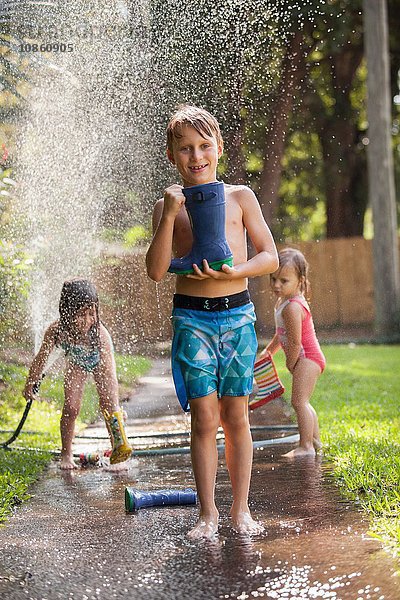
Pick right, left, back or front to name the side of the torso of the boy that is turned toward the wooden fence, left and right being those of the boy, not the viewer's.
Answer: back

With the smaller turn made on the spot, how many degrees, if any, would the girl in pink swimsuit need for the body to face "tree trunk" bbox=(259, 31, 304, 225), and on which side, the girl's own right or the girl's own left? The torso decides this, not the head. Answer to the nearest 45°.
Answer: approximately 90° to the girl's own right

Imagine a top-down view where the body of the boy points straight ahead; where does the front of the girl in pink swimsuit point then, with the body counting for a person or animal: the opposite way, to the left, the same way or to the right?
to the right

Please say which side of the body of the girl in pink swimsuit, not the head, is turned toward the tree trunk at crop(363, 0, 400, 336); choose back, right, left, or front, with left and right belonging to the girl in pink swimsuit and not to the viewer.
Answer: right

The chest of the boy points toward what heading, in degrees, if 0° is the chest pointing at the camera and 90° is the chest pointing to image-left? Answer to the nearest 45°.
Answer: approximately 0°

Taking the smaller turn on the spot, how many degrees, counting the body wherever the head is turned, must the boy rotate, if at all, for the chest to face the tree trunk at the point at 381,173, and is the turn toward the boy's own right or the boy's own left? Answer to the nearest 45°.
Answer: approximately 180°

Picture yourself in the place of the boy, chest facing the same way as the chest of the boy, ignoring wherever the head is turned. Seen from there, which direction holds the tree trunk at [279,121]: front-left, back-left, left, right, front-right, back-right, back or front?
back

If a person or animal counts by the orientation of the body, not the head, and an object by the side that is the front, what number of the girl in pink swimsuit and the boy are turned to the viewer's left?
1

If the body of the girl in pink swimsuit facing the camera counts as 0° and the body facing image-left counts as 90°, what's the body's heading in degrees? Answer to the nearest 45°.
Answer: approximately 90°
